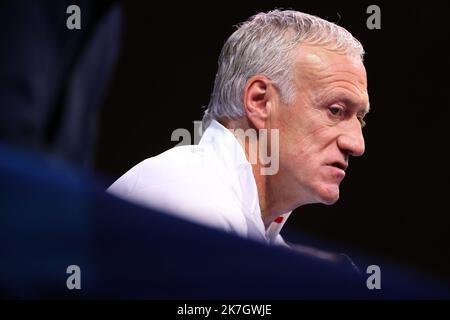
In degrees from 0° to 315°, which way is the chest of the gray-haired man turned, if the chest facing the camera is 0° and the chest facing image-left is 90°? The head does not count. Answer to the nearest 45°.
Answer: approximately 270°
